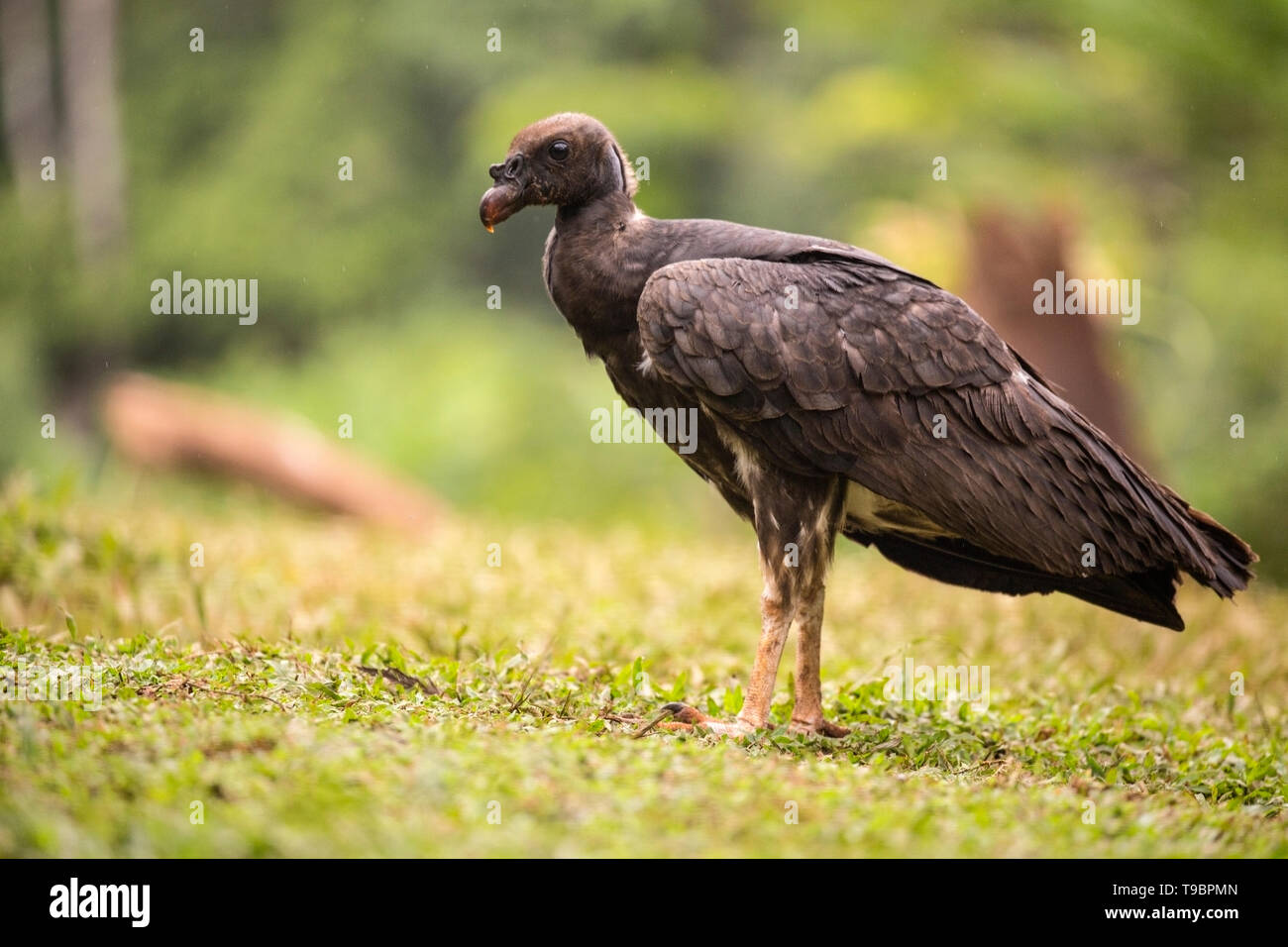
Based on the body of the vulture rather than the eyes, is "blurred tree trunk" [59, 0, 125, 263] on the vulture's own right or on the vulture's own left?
on the vulture's own right

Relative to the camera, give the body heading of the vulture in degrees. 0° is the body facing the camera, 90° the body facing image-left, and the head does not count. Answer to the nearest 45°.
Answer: approximately 90°

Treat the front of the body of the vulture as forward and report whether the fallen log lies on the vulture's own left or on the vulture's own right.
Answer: on the vulture's own right
